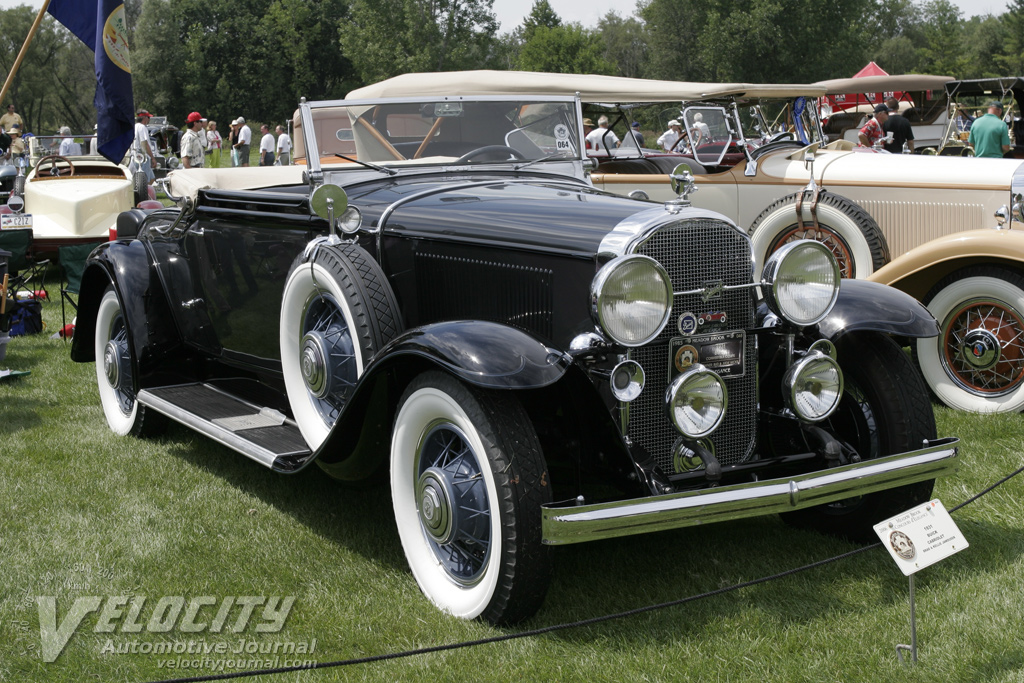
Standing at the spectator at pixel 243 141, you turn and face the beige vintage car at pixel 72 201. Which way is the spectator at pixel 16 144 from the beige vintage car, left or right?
right

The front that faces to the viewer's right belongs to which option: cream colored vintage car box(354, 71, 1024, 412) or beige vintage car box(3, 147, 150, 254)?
the cream colored vintage car

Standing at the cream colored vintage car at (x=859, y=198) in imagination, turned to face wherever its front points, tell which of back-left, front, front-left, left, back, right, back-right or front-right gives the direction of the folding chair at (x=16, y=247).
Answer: back

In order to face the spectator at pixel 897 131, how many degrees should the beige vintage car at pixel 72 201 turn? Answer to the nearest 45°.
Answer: approximately 90° to its right

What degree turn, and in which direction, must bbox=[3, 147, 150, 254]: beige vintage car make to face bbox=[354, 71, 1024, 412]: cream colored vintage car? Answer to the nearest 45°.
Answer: approximately 135° to its right

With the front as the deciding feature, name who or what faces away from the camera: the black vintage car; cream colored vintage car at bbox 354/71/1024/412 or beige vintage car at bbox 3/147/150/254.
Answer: the beige vintage car

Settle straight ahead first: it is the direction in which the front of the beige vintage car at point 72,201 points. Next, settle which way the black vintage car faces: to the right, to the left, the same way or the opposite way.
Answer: the opposite way

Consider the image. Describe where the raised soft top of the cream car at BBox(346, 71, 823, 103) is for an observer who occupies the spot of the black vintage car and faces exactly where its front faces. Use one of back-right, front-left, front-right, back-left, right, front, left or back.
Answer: back-left

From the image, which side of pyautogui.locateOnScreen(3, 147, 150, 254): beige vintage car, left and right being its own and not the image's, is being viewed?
back

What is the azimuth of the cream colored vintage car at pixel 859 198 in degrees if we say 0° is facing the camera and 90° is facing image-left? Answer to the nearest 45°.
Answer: approximately 270°

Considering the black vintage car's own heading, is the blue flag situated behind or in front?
behind

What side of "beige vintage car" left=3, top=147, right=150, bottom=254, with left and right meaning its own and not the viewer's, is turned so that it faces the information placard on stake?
back

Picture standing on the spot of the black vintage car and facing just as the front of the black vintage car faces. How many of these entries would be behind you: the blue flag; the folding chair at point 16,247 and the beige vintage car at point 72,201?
3

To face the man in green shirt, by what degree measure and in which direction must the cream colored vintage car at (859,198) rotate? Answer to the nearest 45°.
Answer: approximately 45° to its left
